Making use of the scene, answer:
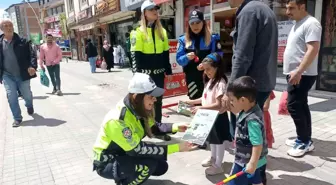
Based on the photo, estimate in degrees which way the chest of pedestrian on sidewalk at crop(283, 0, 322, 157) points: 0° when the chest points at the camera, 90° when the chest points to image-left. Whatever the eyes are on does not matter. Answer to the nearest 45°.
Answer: approximately 90°

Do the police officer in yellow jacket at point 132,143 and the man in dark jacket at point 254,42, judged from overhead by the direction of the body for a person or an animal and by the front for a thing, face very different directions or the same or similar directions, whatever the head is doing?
very different directions

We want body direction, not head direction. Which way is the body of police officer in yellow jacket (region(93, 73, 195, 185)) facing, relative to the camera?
to the viewer's right

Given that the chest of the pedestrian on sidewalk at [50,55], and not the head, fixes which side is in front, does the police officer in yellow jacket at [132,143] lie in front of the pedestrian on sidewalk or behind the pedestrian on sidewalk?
in front
